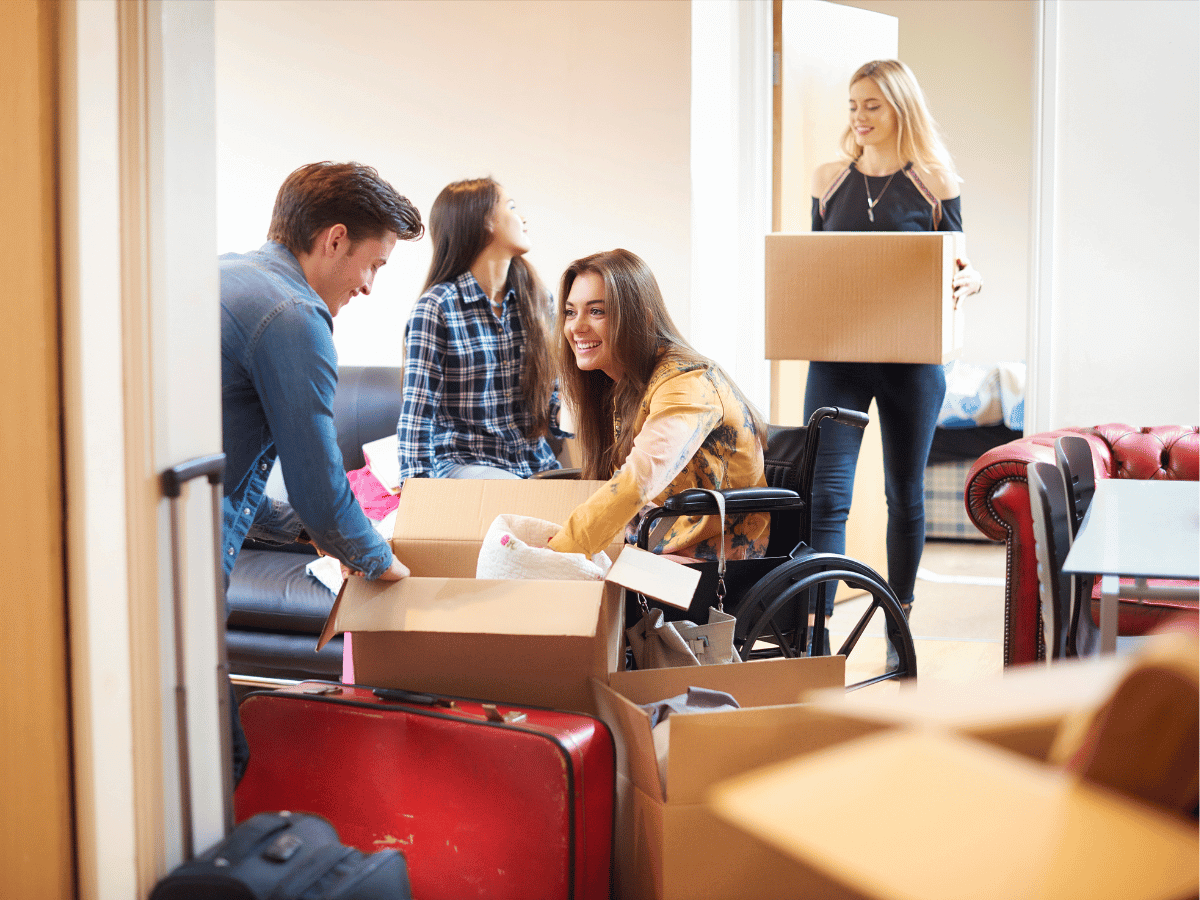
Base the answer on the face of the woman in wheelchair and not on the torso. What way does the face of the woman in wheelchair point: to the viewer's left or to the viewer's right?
to the viewer's left

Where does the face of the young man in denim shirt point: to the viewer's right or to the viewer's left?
to the viewer's right

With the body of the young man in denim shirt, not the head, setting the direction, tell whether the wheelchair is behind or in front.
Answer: in front

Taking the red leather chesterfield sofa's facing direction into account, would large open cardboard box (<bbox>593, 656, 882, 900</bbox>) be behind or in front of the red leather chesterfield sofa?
in front

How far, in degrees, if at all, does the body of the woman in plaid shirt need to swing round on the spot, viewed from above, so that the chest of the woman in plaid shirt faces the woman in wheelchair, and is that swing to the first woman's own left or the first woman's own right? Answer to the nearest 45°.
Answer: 0° — they already face them

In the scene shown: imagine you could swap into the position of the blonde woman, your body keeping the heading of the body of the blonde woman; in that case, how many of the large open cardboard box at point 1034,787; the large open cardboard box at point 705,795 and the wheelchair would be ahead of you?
3

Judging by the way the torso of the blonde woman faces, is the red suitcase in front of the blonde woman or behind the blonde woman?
in front

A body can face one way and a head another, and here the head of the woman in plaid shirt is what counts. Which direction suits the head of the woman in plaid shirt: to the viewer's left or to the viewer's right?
to the viewer's right

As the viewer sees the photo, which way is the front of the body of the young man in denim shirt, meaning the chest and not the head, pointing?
to the viewer's right
